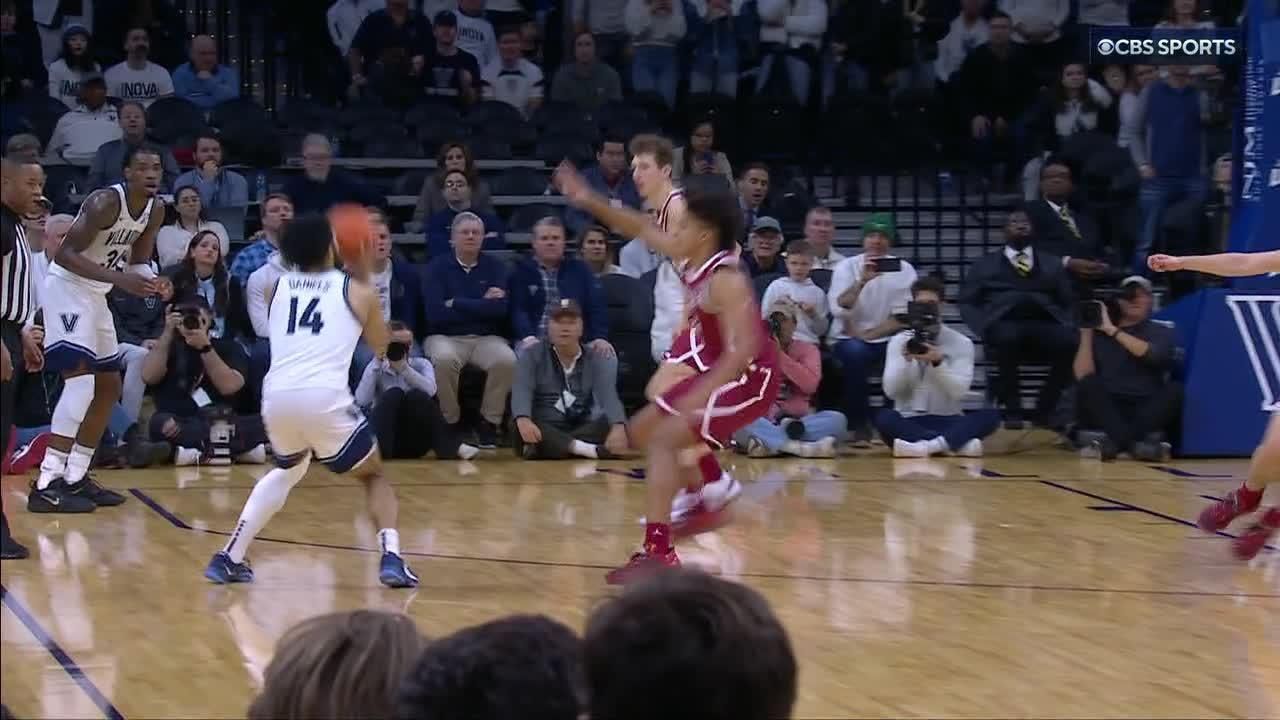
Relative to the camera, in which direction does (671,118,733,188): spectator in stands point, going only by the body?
toward the camera

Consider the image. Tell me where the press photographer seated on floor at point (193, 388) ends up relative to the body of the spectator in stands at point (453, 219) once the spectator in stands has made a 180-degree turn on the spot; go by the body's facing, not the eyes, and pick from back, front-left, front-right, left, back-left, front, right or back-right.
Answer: back-left

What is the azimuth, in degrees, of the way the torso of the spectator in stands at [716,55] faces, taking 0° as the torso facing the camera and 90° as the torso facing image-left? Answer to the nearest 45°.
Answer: approximately 0°

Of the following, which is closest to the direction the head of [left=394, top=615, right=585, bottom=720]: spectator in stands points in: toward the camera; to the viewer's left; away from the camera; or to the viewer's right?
away from the camera

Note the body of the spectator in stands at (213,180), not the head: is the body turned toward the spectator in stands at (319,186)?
no

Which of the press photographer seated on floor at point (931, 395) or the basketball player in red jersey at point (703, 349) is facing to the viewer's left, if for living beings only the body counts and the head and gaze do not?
the basketball player in red jersey

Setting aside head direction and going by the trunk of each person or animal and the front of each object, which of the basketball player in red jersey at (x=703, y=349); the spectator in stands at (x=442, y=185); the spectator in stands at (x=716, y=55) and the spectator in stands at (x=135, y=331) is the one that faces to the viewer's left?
the basketball player in red jersey

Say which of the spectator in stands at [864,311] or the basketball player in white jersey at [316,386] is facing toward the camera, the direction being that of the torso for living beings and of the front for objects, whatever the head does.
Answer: the spectator in stands

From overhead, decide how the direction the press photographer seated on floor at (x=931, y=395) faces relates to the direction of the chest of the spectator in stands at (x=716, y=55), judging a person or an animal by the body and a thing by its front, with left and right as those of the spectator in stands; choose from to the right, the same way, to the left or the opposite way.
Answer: the same way

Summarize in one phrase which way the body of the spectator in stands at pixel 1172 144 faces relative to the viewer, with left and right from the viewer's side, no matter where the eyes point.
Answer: facing the viewer

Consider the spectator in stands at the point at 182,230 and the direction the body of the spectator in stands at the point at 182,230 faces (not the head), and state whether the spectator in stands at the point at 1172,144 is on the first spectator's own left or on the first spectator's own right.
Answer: on the first spectator's own left

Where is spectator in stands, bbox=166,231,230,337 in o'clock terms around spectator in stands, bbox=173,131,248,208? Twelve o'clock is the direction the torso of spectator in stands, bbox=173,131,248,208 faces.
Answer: spectator in stands, bbox=166,231,230,337 is roughly at 12 o'clock from spectator in stands, bbox=173,131,248,208.

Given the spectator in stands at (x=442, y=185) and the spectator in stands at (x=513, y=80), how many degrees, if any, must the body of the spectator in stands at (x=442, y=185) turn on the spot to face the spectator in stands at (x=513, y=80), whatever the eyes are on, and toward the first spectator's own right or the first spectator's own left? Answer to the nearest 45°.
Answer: approximately 180°

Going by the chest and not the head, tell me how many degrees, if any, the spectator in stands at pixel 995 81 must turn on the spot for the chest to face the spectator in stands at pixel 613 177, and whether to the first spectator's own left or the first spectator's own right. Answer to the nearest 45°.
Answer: approximately 45° to the first spectator's own right

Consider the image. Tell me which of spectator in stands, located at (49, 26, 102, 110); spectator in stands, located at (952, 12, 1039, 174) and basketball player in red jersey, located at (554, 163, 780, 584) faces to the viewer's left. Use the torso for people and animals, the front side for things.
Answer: the basketball player in red jersey

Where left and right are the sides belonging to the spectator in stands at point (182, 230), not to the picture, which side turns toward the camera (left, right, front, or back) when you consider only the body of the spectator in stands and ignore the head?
front

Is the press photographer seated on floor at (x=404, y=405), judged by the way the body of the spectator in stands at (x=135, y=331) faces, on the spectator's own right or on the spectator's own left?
on the spectator's own left

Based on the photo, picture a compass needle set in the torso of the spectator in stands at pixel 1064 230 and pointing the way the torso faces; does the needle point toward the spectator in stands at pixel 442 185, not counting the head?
no

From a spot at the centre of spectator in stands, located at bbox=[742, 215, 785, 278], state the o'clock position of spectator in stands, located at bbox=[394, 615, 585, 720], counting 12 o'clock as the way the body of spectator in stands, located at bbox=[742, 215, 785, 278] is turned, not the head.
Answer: spectator in stands, located at bbox=[394, 615, 585, 720] is roughly at 12 o'clock from spectator in stands, located at bbox=[742, 215, 785, 278].

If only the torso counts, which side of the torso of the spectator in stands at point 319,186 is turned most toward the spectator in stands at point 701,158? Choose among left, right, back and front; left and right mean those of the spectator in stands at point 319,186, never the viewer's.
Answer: left

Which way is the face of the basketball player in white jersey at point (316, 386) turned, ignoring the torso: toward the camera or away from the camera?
away from the camera

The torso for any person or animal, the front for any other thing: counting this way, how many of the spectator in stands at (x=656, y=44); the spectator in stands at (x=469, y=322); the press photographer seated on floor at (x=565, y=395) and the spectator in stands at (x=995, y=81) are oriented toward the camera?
4
